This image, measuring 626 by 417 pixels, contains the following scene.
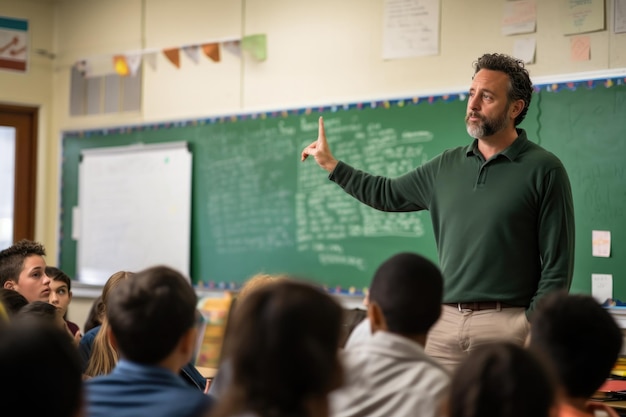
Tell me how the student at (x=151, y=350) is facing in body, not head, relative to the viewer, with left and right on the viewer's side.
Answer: facing away from the viewer and to the right of the viewer

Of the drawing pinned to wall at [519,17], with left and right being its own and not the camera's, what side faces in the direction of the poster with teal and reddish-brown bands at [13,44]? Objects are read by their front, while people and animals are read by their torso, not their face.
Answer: right

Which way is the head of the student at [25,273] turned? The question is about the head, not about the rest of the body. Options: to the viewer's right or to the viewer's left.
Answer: to the viewer's right

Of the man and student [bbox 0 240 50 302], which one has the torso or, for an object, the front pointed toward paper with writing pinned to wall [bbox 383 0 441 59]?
the student

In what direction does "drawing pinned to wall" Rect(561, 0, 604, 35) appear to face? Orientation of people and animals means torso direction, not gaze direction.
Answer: toward the camera

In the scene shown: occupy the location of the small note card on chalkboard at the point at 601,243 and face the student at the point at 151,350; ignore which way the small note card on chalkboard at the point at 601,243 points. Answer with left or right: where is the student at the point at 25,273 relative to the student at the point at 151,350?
right

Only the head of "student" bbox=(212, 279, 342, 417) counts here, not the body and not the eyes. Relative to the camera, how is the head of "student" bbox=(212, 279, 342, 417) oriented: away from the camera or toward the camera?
away from the camera

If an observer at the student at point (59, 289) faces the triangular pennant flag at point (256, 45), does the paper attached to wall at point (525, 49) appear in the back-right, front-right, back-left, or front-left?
front-right

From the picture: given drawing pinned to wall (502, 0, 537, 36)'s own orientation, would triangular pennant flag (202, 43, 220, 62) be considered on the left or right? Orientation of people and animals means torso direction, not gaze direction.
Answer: on its right

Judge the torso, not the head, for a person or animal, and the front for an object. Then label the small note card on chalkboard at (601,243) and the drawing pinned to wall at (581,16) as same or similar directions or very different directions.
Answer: same or similar directions

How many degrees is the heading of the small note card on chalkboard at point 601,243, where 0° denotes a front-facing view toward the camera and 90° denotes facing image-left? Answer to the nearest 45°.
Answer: approximately 0°

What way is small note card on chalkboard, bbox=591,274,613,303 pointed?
toward the camera

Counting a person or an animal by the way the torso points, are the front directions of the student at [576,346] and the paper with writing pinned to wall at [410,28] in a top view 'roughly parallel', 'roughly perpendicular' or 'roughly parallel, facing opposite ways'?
roughly parallel, facing opposite ways

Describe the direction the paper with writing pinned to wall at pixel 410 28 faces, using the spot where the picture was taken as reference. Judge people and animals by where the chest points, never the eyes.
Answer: facing the viewer
